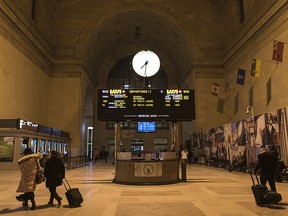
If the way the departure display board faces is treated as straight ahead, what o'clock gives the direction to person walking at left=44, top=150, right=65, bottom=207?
The person walking is roughly at 1 o'clock from the departure display board.

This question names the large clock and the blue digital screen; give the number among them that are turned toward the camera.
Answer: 2

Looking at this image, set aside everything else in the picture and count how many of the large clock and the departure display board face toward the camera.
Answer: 2

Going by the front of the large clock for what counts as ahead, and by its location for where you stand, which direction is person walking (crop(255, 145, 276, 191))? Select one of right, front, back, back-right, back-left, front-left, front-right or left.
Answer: front-left

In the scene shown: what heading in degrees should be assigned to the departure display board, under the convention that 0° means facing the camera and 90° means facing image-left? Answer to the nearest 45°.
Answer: approximately 0°

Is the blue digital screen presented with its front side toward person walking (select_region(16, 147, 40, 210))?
yes
